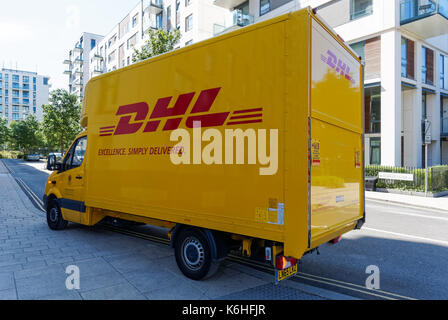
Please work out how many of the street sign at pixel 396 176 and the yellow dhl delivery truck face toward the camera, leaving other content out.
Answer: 1

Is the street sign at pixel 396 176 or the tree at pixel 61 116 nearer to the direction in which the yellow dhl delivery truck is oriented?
the tree

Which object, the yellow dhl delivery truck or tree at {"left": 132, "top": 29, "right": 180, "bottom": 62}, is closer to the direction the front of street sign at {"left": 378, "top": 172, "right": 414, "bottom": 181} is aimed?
the yellow dhl delivery truck

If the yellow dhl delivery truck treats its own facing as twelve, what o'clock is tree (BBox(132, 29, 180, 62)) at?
The tree is roughly at 1 o'clock from the yellow dhl delivery truck.

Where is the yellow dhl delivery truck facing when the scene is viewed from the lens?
facing away from the viewer and to the left of the viewer

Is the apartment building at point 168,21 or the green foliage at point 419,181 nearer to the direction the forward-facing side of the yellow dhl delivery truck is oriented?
the apartment building

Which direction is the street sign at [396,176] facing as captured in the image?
toward the camera
